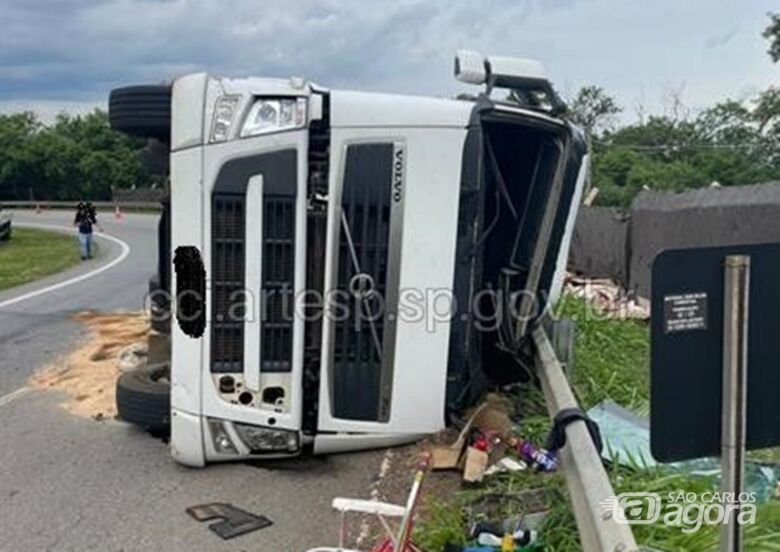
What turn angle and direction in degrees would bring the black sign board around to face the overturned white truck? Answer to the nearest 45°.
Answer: approximately 45° to its left

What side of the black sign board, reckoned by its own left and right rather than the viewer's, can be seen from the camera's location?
back

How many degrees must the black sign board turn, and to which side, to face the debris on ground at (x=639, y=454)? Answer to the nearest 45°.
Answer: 0° — it already faces it

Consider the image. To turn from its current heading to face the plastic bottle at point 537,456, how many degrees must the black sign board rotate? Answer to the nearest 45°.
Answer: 0° — it already faces it

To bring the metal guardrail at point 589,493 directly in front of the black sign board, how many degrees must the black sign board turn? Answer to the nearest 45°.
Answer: approximately 45° to its left

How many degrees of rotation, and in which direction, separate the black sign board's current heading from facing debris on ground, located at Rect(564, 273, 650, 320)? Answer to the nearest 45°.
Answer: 0° — it already faces it

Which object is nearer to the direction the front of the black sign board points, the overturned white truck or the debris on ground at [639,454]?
the debris on ground

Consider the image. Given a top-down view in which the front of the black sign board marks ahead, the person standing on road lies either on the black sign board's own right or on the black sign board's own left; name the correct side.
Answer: on the black sign board's own left
